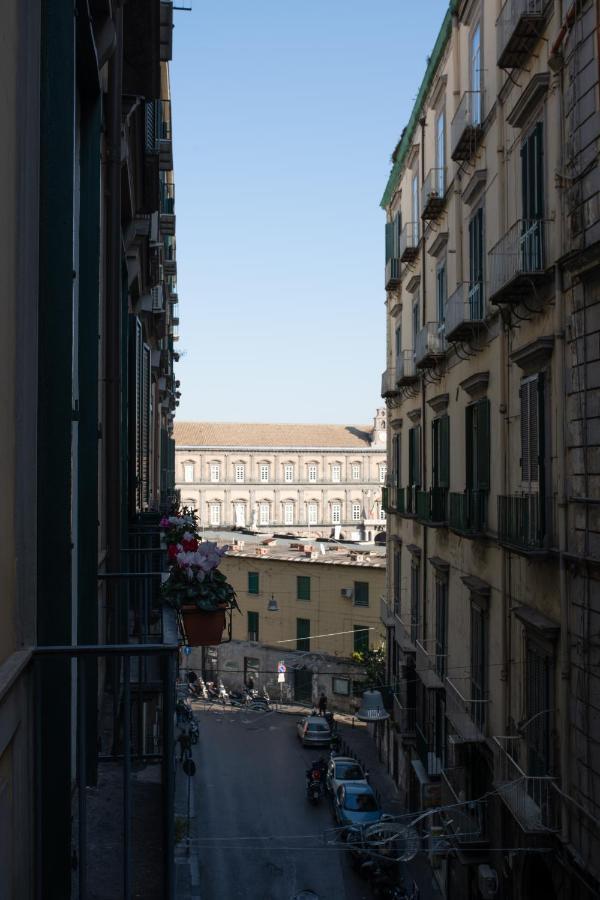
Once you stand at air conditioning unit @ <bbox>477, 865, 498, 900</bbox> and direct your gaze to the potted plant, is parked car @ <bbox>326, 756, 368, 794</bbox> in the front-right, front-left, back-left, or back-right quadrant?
back-right

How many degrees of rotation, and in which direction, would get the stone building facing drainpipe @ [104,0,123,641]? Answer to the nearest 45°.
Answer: approximately 45° to its left

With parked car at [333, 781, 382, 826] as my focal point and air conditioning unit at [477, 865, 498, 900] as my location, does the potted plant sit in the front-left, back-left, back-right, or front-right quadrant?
back-left
